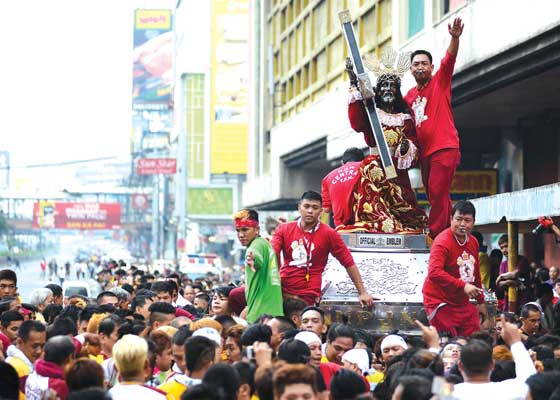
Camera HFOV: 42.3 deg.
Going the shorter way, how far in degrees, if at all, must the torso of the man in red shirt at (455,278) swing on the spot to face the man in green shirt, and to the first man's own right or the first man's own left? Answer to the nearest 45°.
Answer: approximately 135° to the first man's own right

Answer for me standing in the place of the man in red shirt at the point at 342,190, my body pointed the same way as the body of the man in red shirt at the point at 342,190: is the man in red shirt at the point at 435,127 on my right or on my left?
on my right

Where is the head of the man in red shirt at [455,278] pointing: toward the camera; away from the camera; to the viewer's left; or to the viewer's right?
toward the camera

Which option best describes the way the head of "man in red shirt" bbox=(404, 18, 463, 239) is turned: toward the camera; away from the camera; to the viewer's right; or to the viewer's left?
toward the camera

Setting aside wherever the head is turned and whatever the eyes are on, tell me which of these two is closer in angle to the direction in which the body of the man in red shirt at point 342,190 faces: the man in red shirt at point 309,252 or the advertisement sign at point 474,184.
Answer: the advertisement sign

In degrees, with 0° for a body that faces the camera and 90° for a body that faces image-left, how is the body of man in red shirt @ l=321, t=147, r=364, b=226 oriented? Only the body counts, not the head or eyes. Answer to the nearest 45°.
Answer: approximately 225°

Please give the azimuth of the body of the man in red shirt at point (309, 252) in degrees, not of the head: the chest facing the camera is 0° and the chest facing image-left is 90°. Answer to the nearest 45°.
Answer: approximately 0°

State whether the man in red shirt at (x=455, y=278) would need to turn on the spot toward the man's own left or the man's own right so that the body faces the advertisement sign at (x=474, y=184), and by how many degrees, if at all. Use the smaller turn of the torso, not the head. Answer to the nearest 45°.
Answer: approximately 135° to the man's own left

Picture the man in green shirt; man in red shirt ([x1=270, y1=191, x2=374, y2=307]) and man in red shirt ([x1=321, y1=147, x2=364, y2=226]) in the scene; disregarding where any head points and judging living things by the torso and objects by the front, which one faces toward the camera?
man in red shirt ([x1=270, y1=191, x2=374, y2=307])

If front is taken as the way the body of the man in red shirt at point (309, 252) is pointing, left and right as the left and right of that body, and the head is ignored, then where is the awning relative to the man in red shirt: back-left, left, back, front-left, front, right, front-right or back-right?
back-left

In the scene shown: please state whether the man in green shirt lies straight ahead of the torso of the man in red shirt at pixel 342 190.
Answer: no

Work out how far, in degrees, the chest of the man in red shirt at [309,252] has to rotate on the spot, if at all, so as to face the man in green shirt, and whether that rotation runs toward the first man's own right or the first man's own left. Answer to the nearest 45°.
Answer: approximately 45° to the first man's own right
